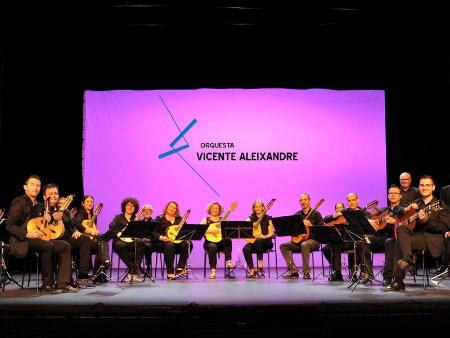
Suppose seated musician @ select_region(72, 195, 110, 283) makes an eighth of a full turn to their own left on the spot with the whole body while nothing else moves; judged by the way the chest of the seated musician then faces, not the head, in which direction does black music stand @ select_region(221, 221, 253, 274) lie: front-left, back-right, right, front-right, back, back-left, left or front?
front

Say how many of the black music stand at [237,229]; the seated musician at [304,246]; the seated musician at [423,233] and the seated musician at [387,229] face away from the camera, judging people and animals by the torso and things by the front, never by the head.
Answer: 1

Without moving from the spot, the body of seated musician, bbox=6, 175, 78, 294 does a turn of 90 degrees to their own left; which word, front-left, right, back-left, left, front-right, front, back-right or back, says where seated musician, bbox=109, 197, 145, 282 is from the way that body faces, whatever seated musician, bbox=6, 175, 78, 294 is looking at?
front

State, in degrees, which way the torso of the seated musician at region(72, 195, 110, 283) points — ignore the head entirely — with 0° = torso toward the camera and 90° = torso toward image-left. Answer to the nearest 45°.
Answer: approximately 315°

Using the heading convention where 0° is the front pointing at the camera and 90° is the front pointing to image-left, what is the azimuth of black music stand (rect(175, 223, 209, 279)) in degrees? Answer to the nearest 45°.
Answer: approximately 135°

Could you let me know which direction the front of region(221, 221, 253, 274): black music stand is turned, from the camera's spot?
facing away from the viewer

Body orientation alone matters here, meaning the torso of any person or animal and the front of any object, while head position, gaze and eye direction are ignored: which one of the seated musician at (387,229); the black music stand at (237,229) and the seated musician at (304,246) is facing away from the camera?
the black music stand

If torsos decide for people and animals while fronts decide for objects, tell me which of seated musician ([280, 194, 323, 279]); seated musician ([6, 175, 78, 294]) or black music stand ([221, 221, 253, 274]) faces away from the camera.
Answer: the black music stand

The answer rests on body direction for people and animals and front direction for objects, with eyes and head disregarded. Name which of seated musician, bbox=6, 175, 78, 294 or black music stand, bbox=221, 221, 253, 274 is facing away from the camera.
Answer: the black music stand

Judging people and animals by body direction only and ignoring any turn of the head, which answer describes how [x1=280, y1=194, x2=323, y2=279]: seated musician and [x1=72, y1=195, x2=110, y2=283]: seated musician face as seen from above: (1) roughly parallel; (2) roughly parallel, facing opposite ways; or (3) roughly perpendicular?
roughly perpendicular

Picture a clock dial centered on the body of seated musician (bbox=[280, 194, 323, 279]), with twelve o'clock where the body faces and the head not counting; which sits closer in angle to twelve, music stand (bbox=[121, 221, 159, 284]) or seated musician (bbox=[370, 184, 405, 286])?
the music stand

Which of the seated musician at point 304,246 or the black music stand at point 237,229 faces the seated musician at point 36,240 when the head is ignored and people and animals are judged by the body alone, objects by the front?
the seated musician at point 304,246
